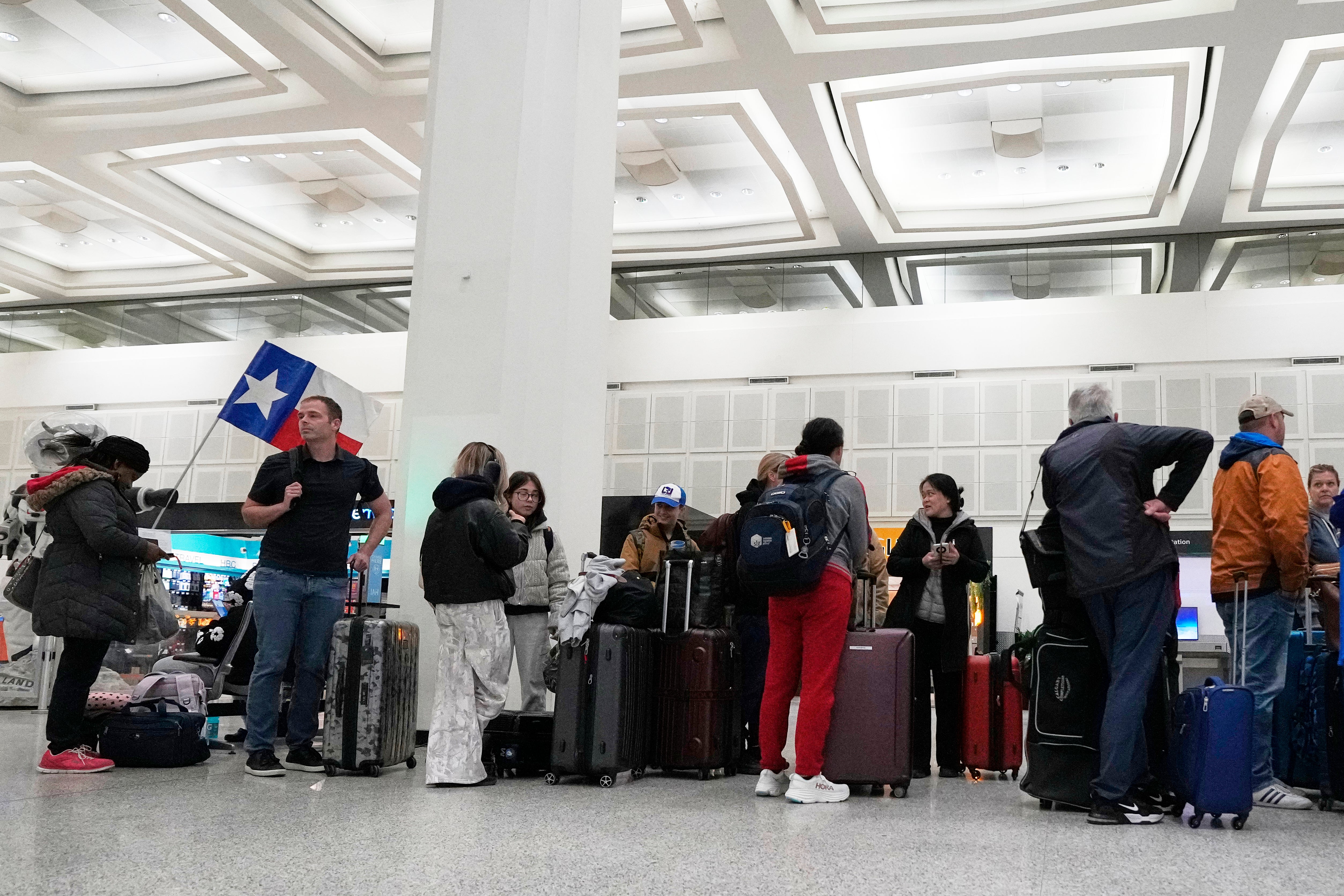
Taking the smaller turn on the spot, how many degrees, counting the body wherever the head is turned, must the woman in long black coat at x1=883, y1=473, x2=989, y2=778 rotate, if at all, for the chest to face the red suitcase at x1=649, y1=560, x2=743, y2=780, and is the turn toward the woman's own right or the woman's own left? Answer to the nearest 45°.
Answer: approximately 45° to the woman's own right

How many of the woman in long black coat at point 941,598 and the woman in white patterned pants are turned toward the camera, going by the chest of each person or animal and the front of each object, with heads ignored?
1

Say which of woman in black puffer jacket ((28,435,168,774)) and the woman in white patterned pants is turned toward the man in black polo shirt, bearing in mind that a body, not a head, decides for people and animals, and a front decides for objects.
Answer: the woman in black puffer jacket

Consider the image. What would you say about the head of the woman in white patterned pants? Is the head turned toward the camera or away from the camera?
away from the camera

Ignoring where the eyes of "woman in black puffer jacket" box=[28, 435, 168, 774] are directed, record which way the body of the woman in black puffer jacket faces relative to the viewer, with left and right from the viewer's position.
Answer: facing to the right of the viewer

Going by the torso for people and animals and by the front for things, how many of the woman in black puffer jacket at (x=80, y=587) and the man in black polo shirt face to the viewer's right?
1

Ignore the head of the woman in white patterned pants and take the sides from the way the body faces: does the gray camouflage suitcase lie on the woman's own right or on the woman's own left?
on the woman's own left

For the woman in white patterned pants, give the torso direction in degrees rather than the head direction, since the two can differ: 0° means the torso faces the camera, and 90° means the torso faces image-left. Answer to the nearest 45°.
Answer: approximately 225°

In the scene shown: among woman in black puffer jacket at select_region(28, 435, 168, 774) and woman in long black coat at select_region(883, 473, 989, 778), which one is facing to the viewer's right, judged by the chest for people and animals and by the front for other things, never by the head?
woman in black puffer jacket at select_region(28, 435, 168, 774)

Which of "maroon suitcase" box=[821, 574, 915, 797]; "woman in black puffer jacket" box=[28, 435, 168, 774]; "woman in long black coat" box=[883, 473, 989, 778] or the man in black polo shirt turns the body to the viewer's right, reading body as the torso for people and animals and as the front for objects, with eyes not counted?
"woman in black puffer jacket" box=[28, 435, 168, 774]

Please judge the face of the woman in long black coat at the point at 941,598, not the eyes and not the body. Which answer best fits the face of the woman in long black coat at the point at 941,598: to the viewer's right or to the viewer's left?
to the viewer's left

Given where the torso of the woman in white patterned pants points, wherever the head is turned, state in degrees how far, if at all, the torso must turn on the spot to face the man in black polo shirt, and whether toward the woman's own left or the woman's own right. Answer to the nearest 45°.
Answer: approximately 90° to the woman's own left
